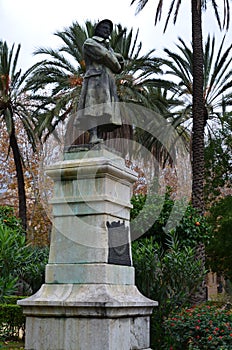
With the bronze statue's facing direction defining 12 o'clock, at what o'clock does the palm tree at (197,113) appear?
The palm tree is roughly at 8 o'clock from the bronze statue.

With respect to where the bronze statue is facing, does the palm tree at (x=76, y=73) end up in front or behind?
behind
